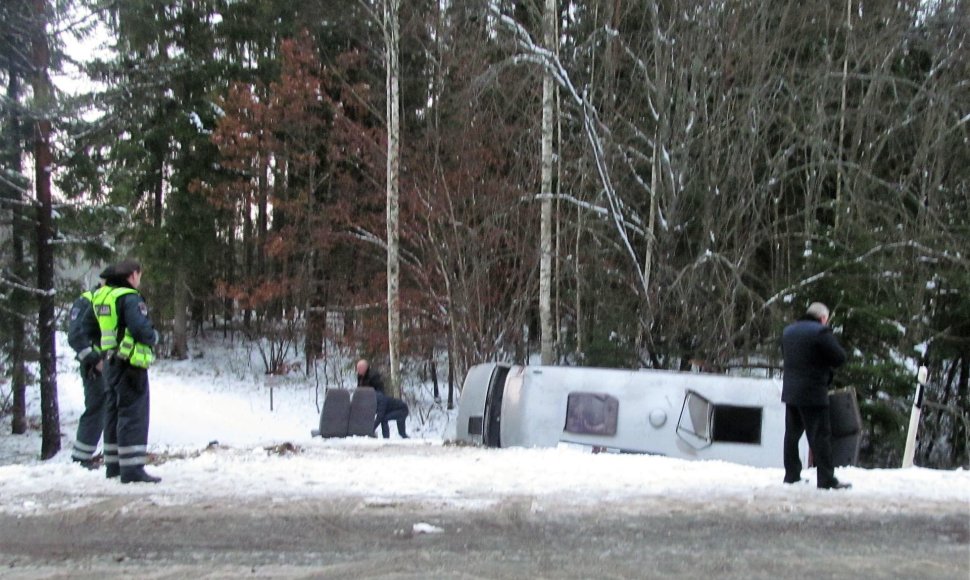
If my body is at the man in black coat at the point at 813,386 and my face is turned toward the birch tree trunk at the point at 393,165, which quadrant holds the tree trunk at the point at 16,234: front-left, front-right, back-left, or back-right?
front-left

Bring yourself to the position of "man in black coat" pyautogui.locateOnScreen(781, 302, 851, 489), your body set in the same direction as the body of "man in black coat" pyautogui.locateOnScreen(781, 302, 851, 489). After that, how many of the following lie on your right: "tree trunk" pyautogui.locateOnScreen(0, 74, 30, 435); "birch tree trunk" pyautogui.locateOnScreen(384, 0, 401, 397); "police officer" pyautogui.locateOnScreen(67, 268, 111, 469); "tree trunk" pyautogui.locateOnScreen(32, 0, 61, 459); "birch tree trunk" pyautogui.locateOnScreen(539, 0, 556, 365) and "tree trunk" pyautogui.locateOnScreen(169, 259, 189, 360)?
0

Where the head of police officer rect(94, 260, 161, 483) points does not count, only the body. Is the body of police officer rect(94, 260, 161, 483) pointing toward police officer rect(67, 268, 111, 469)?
no

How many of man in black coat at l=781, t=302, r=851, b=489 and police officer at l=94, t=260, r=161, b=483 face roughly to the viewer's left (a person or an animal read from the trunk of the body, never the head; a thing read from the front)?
0

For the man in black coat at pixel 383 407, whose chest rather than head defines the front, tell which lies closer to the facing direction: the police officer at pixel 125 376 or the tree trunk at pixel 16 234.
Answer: the tree trunk

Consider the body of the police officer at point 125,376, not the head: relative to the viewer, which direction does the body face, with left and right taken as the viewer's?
facing away from the viewer and to the right of the viewer

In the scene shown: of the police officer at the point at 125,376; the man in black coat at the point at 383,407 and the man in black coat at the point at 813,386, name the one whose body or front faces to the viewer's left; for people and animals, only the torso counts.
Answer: the man in black coat at the point at 383,407

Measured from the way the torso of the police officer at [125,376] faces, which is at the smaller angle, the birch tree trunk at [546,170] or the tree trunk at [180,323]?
the birch tree trunk

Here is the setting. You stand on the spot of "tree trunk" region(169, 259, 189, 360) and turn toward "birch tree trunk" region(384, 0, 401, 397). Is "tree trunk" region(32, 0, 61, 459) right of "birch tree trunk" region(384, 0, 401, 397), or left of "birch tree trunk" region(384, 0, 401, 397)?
right

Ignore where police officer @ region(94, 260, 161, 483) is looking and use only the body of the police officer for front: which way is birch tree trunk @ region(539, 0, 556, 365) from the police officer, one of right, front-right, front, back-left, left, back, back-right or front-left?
front

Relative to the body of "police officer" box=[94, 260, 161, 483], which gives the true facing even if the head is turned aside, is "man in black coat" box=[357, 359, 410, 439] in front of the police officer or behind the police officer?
in front

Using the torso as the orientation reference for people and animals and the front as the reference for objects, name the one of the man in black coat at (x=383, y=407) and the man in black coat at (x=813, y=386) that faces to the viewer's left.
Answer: the man in black coat at (x=383, y=407)

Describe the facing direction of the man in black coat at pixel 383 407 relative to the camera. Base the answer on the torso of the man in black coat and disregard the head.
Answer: to the viewer's left
